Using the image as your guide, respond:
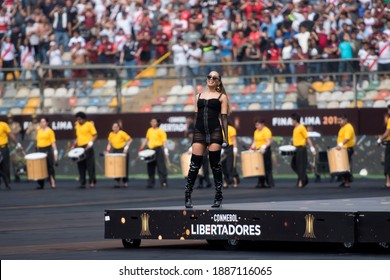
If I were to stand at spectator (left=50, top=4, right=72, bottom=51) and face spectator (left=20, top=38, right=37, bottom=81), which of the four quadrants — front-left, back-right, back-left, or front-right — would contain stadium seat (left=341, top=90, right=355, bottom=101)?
back-left

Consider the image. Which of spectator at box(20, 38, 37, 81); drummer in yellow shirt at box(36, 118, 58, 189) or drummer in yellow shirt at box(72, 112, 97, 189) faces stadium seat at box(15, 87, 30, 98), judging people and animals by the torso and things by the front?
the spectator

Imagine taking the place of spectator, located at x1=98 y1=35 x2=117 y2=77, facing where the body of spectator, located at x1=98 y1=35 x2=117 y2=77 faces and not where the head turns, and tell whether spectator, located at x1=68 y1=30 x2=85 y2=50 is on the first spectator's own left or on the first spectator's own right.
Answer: on the first spectator's own right

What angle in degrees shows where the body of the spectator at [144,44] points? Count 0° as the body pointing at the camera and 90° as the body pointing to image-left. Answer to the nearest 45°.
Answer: approximately 0°

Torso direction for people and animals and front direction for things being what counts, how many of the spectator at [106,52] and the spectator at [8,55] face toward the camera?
2

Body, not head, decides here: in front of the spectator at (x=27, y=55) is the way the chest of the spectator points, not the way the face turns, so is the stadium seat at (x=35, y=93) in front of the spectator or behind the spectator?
in front

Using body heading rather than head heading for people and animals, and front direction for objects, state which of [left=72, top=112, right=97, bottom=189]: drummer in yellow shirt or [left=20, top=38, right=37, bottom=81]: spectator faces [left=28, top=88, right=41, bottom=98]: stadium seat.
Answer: the spectator
